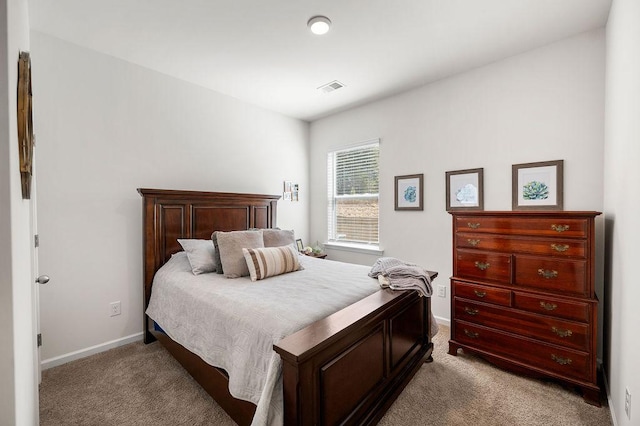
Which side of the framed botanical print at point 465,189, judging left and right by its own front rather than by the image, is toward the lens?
front

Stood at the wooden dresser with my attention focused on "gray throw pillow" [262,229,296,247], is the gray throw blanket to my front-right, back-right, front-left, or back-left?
front-left

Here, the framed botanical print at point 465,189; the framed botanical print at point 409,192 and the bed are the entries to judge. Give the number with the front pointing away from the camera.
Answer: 0

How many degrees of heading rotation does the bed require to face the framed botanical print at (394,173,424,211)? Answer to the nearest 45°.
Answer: approximately 90° to its left

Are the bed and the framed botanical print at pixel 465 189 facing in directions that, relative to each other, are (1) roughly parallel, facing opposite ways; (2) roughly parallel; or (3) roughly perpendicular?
roughly perpendicular

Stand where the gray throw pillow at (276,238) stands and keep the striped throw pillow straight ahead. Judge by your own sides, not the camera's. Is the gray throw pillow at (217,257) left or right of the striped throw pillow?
right

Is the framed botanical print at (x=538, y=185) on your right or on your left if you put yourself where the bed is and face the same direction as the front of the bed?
on your left

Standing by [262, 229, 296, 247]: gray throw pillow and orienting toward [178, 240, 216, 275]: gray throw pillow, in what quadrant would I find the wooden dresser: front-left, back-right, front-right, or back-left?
back-left

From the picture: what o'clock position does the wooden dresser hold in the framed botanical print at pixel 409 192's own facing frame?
The wooden dresser is roughly at 9 o'clock from the framed botanical print.

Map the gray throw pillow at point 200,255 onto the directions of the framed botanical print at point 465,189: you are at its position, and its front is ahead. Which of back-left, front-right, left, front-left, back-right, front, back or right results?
front-right

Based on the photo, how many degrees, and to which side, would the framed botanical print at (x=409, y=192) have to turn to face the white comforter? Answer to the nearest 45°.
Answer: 0° — it already faces it

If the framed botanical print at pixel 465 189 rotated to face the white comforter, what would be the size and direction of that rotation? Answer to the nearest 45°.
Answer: approximately 45° to its right

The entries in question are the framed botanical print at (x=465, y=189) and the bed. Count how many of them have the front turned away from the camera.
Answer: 0

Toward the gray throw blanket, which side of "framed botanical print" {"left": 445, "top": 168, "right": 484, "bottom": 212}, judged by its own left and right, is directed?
front

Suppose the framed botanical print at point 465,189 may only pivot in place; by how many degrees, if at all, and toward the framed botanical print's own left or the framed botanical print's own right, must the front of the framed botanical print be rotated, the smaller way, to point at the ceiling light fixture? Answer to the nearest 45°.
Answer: approximately 45° to the framed botanical print's own right
